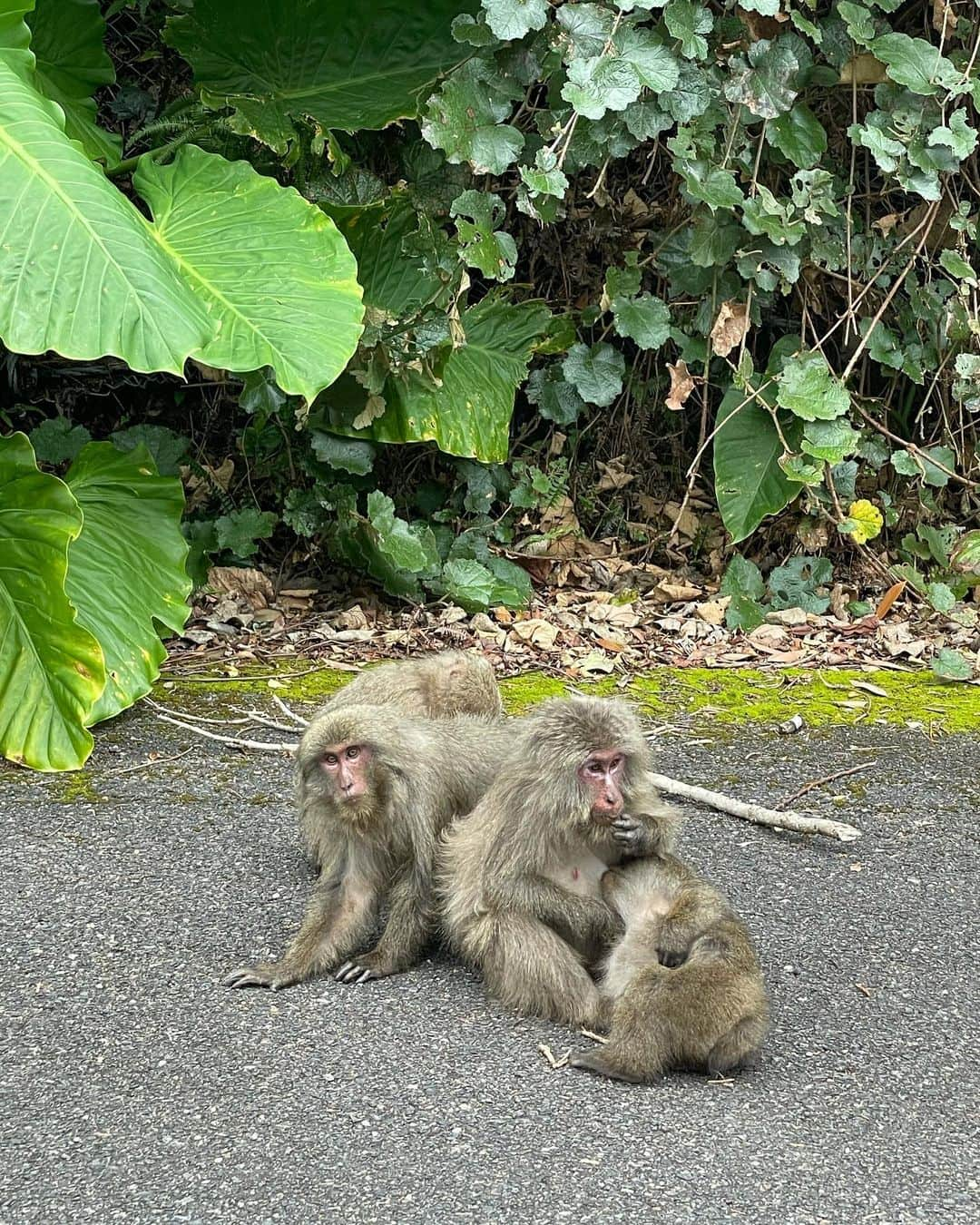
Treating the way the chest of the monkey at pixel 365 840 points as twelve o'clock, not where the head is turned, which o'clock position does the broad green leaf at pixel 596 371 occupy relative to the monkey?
The broad green leaf is roughly at 5 o'clock from the monkey.

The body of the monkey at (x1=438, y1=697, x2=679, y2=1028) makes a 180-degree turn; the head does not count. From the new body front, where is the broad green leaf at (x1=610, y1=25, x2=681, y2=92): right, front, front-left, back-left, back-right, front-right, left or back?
front-right

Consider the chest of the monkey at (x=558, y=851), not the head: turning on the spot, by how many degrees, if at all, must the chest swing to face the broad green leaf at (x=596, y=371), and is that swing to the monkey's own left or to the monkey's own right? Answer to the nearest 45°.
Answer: approximately 135° to the monkey's own left

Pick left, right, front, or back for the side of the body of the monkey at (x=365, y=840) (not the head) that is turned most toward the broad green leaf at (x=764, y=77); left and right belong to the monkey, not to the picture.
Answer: back

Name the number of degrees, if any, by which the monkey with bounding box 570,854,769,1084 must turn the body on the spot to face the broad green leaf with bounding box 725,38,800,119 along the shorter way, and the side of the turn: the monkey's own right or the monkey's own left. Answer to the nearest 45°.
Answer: approximately 90° to the monkey's own right

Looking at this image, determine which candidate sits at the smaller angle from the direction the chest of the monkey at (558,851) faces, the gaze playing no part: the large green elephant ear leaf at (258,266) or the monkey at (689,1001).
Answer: the monkey
